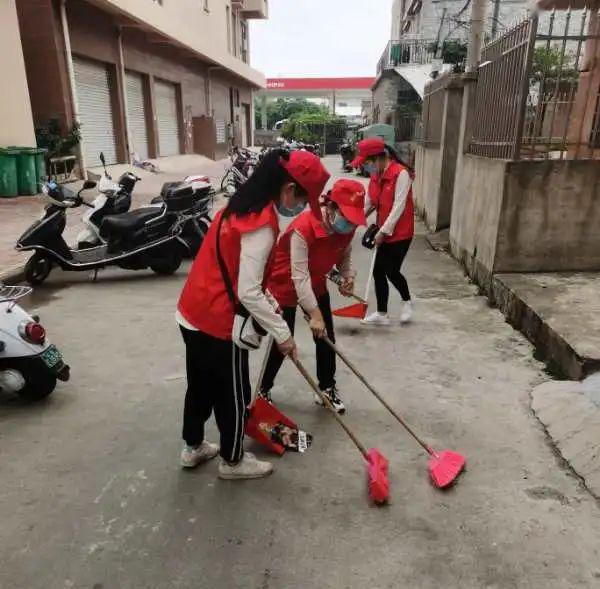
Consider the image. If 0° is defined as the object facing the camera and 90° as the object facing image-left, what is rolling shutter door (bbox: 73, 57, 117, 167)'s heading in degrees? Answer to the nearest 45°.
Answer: approximately 315°

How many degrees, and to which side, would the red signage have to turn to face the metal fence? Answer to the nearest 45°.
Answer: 0° — it already faces it

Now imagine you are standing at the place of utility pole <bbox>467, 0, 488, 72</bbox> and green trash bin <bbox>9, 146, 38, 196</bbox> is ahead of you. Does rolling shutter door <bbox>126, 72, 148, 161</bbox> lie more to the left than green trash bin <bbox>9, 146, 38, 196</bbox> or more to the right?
right

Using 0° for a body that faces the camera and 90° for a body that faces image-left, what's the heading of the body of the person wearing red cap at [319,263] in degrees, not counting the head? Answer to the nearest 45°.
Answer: approximately 315°

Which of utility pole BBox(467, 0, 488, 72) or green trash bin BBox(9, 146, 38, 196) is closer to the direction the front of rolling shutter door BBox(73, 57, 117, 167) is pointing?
the utility pole

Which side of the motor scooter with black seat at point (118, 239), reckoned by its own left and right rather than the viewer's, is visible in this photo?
left

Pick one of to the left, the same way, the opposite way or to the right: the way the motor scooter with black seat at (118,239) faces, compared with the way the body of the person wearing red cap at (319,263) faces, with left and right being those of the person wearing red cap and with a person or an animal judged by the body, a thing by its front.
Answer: to the right

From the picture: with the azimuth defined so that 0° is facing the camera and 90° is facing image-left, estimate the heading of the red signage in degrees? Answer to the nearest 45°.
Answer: approximately 0°

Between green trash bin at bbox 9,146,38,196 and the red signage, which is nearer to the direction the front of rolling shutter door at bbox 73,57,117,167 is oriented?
the green trash bin

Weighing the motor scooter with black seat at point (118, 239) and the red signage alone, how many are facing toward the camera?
1

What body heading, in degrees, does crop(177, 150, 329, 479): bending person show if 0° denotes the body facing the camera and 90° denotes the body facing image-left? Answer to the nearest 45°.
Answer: approximately 270°

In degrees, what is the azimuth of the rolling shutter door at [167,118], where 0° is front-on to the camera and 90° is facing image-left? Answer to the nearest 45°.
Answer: approximately 315°
